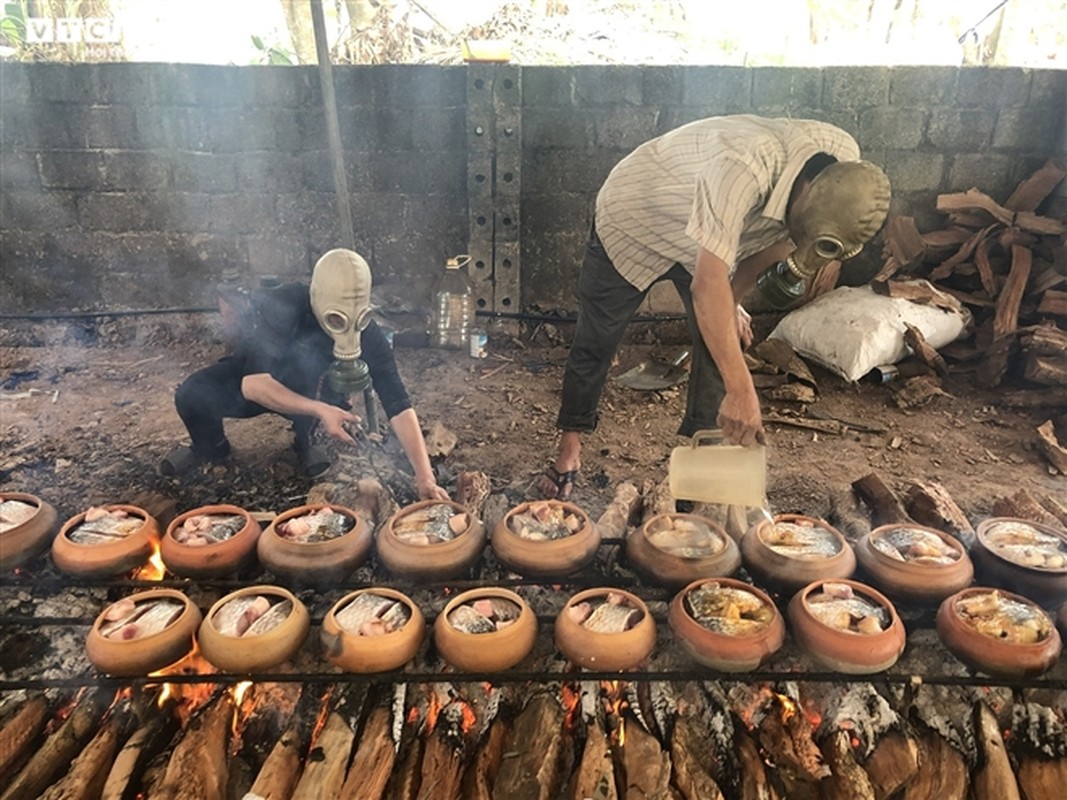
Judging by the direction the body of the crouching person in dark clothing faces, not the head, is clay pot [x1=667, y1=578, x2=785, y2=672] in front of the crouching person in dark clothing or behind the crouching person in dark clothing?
in front

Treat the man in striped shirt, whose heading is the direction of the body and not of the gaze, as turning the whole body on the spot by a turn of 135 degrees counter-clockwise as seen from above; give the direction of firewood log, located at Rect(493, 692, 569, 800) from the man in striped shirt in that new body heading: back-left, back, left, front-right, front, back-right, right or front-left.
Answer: back

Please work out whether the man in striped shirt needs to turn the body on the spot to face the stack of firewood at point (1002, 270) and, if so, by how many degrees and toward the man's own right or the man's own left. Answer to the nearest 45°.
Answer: approximately 90° to the man's own left

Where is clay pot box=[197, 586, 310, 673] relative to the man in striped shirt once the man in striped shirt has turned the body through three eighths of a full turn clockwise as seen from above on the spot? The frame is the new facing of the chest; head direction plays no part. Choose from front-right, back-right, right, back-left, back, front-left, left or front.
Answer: front-left

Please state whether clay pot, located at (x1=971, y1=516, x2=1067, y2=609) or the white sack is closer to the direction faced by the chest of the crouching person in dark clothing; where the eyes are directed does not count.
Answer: the clay pot

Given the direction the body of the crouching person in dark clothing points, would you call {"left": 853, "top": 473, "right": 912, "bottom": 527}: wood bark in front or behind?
in front

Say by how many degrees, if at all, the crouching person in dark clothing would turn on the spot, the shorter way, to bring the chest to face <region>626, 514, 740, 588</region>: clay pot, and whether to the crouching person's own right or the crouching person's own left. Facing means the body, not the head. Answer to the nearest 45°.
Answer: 0° — they already face it

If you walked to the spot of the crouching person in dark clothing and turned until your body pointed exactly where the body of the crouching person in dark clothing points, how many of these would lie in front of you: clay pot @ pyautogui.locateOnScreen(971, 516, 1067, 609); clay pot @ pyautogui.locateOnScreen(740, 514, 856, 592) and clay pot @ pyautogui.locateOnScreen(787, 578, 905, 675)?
3

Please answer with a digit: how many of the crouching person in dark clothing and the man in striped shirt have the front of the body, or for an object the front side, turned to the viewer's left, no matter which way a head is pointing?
0

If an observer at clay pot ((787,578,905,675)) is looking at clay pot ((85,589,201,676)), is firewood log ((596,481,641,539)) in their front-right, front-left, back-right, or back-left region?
front-right

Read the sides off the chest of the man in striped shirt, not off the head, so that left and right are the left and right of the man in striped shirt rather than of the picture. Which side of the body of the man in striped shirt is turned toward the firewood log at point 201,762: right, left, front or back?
right

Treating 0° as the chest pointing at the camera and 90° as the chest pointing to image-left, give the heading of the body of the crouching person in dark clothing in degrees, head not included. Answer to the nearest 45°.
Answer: approximately 315°
